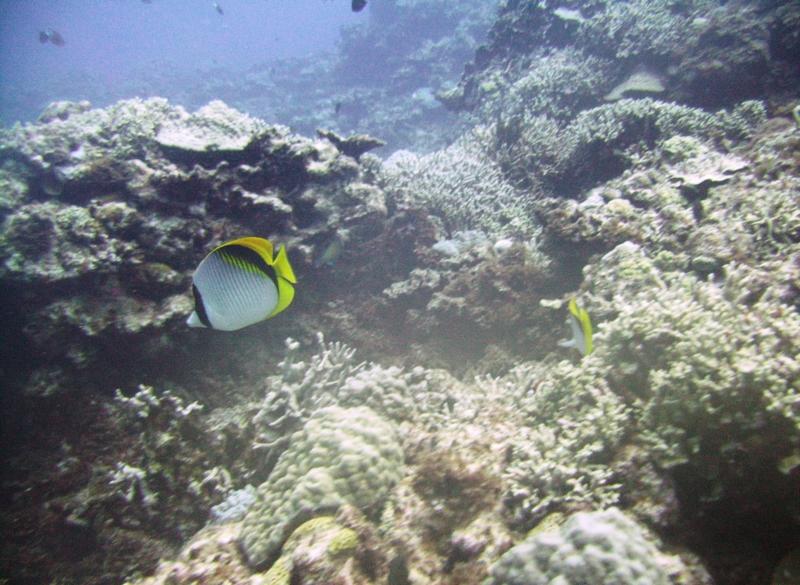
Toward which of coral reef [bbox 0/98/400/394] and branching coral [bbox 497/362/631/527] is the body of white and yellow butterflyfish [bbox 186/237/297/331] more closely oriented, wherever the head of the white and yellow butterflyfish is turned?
the coral reef

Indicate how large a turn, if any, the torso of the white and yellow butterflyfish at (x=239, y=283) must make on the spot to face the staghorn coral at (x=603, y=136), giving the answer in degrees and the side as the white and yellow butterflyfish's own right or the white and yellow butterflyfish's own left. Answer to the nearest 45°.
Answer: approximately 135° to the white and yellow butterflyfish's own right

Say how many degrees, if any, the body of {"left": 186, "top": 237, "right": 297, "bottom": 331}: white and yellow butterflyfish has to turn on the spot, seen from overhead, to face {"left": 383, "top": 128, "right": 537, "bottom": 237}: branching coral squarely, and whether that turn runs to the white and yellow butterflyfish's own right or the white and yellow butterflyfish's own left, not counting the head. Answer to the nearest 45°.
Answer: approximately 135° to the white and yellow butterflyfish's own right

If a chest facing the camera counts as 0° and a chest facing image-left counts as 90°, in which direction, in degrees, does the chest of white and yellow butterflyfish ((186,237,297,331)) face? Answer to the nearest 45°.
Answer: approximately 90°
